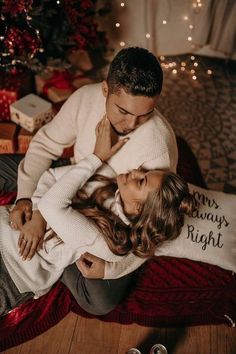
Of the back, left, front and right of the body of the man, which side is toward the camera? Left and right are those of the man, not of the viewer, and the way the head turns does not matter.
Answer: front

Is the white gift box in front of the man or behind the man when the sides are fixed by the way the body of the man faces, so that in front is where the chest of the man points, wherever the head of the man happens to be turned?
behind

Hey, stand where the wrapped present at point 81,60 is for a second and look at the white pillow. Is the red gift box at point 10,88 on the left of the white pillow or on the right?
right

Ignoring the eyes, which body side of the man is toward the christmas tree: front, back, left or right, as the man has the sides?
back

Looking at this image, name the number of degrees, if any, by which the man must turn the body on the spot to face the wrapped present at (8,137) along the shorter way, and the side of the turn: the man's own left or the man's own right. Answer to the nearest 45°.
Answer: approximately 135° to the man's own right
